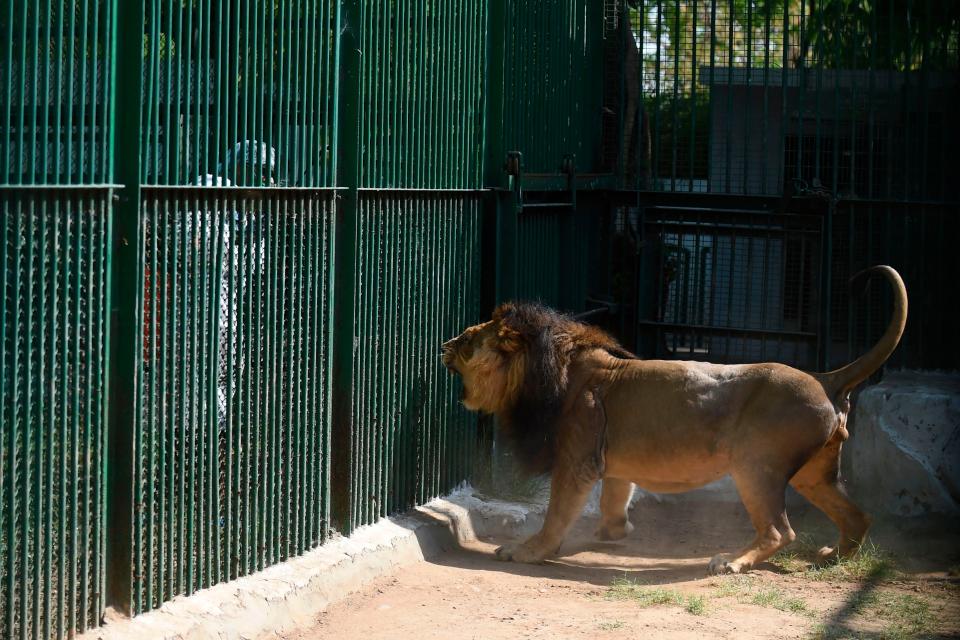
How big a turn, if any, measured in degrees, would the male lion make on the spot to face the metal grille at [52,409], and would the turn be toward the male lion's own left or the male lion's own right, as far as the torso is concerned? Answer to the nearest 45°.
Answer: approximately 45° to the male lion's own left

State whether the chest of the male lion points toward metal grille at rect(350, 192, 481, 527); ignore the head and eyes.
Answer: yes

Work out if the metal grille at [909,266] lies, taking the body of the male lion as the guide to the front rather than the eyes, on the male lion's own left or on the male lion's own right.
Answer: on the male lion's own right

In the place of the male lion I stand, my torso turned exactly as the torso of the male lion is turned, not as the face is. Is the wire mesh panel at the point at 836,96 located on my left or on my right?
on my right

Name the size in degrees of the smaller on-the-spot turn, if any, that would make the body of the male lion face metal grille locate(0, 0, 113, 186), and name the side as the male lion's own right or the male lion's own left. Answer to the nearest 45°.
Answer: approximately 45° to the male lion's own left

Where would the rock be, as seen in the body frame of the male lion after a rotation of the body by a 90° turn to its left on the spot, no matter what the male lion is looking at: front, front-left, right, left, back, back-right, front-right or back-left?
back-left

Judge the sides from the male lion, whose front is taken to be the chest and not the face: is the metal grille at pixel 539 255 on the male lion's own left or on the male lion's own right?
on the male lion's own right

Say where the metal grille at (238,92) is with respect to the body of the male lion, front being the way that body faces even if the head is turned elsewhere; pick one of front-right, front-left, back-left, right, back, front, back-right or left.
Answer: front-left

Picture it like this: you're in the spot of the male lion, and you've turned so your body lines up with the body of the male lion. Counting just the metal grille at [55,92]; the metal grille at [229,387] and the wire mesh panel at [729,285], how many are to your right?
1

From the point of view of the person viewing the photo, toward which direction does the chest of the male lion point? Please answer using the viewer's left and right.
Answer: facing to the left of the viewer

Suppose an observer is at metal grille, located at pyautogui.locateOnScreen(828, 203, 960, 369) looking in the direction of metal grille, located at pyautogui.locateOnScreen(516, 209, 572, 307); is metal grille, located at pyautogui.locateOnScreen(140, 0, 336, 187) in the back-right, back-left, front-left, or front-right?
front-left

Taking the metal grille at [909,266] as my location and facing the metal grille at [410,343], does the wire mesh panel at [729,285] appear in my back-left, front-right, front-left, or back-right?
front-right

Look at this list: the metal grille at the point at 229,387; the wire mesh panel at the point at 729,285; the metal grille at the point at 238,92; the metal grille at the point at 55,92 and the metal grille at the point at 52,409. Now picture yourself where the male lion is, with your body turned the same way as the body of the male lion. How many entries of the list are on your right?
1
